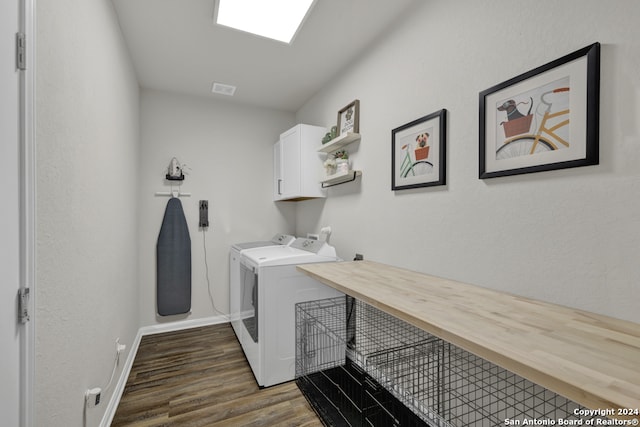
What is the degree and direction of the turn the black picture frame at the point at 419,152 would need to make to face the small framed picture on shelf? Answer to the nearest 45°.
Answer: approximately 90° to its right

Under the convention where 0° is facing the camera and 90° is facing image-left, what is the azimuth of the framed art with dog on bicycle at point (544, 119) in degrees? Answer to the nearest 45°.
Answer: approximately 45°

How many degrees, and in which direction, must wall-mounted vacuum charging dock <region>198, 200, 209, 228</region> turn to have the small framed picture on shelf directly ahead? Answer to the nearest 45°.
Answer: approximately 45° to its left

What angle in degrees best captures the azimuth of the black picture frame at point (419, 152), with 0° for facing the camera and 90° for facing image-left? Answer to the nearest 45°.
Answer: approximately 45°

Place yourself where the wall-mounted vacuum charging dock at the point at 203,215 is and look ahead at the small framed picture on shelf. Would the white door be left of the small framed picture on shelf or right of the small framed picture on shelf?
right

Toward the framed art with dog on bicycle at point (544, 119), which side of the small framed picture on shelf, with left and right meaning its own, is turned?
left

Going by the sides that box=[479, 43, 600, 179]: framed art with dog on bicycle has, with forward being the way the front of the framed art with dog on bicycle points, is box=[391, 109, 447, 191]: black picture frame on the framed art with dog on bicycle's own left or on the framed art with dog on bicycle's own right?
on the framed art with dog on bicycle's own right

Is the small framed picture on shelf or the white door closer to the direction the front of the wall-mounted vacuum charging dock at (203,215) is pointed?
the white door

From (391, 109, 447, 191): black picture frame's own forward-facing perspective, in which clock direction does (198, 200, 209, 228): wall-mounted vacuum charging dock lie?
The wall-mounted vacuum charging dock is roughly at 2 o'clock from the black picture frame.

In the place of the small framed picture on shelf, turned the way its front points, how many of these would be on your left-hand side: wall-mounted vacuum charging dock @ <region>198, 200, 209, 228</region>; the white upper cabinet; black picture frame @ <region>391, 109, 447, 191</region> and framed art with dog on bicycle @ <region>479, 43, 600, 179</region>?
2
